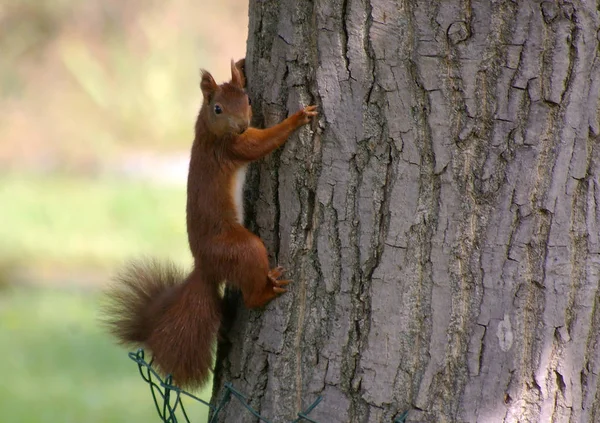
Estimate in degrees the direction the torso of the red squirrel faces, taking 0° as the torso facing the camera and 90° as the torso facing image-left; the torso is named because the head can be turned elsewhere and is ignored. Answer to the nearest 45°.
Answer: approximately 270°
